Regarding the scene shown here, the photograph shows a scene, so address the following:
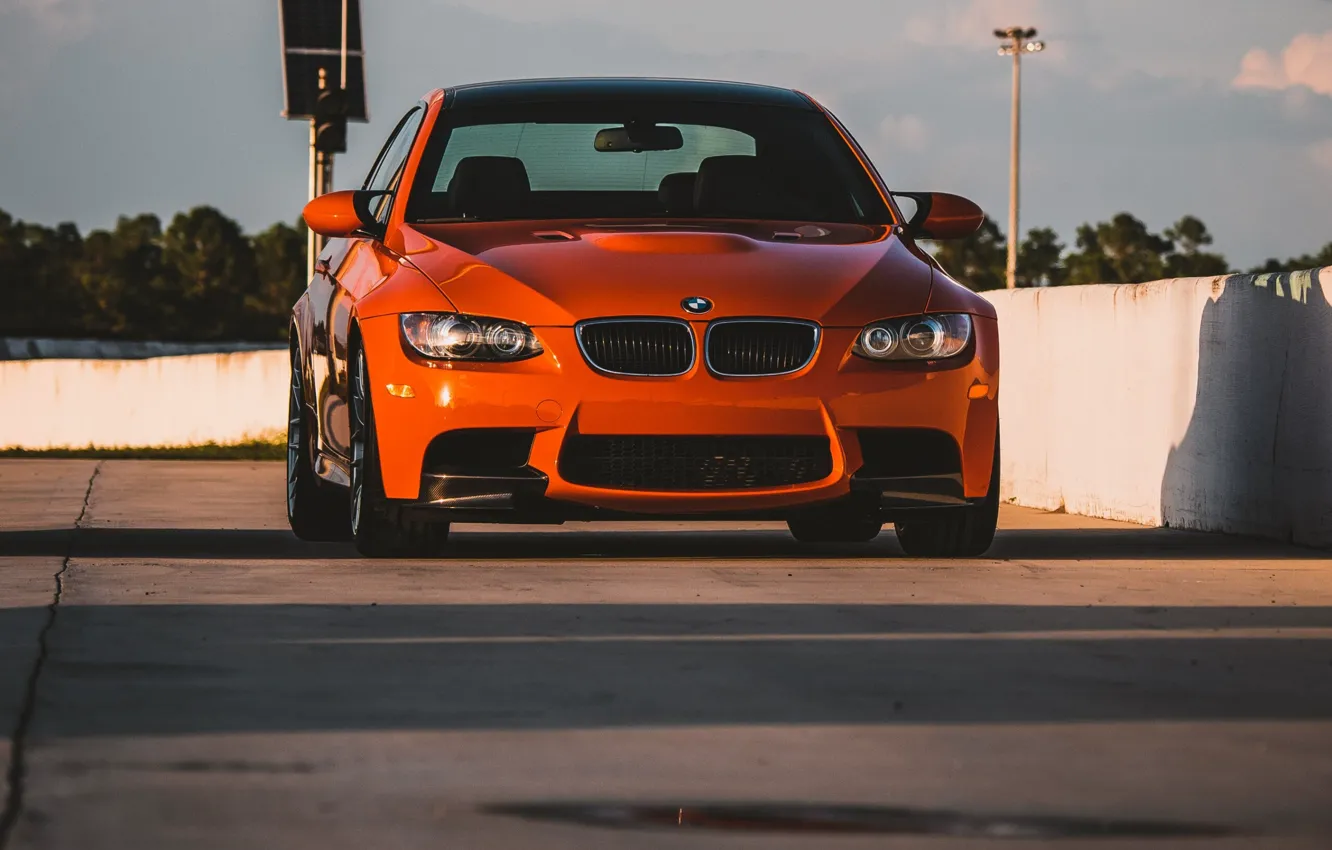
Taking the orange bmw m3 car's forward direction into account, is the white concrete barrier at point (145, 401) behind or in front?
behind

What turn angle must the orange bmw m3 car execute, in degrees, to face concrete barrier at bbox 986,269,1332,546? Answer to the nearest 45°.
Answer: approximately 135° to its left

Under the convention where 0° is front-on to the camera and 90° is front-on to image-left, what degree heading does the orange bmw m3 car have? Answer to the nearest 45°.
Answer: approximately 0°
